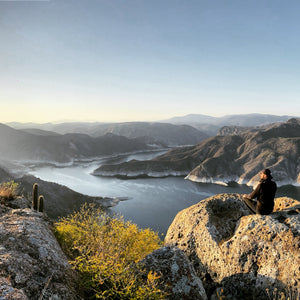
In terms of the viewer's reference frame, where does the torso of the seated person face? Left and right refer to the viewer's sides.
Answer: facing away from the viewer and to the left of the viewer

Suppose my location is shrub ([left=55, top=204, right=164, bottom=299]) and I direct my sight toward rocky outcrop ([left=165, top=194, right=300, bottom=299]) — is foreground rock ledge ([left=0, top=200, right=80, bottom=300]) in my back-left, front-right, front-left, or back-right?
back-right

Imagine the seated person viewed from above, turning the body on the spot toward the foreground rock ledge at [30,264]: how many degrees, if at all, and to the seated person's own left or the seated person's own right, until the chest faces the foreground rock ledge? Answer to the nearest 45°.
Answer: approximately 90° to the seated person's own left

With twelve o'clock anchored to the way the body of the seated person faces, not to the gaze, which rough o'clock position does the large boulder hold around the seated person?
The large boulder is roughly at 9 o'clock from the seated person.

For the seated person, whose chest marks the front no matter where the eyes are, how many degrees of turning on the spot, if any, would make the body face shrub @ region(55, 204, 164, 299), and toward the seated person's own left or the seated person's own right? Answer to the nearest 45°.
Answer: approximately 90° to the seated person's own left
